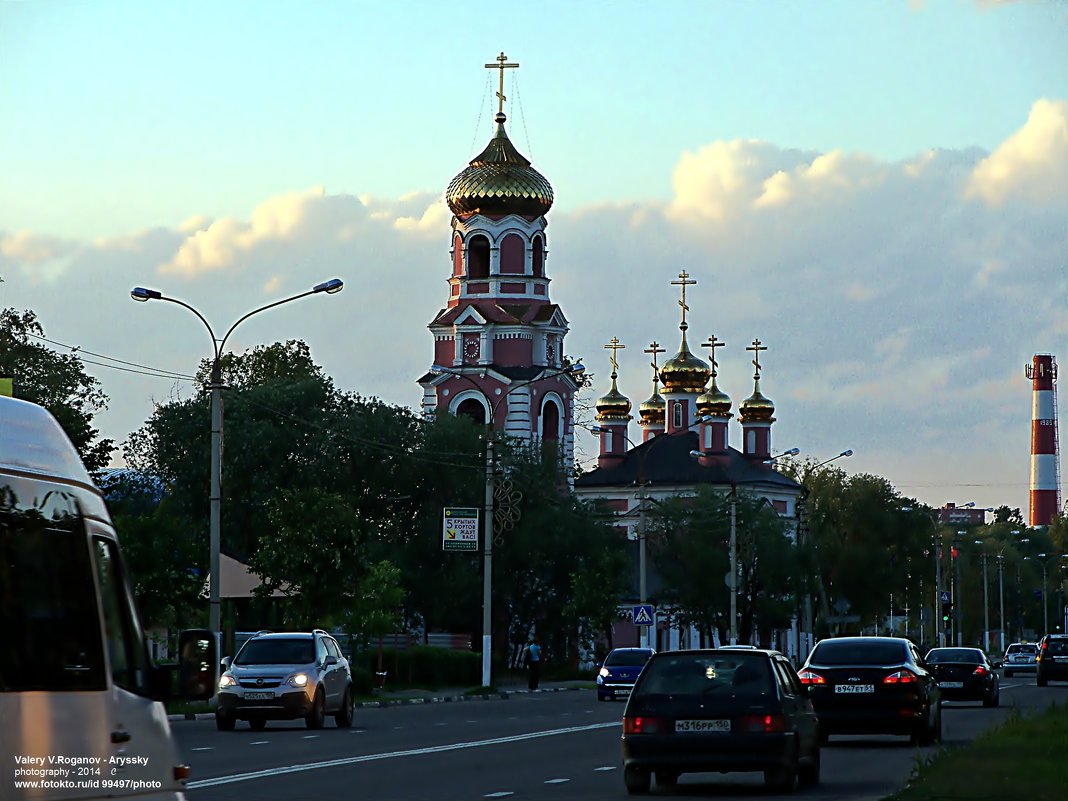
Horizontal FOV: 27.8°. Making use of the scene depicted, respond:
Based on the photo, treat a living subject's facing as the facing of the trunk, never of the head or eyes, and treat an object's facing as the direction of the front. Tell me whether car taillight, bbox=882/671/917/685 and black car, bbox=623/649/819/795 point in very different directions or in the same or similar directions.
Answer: very different directions

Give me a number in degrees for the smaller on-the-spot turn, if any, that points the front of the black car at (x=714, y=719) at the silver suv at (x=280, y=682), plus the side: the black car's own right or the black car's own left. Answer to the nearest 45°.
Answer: approximately 45° to the black car's own left

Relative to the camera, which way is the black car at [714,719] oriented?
away from the camera

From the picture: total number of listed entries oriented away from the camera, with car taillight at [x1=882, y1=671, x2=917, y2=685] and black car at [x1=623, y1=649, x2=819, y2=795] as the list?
1

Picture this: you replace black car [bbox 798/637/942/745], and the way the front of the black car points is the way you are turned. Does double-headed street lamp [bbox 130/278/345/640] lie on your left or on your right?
on your left

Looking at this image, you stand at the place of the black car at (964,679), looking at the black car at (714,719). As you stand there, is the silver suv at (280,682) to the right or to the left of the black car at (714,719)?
right

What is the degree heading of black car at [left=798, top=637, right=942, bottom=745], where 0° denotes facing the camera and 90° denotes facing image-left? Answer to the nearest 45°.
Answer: approximately 180°

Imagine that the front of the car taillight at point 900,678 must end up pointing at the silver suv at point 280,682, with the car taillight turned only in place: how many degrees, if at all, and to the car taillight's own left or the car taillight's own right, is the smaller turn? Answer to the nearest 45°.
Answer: approximately 90° to the car taillight's own left

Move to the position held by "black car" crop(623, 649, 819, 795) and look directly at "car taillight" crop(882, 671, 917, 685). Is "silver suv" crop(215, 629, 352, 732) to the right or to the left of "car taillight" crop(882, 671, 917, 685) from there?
left

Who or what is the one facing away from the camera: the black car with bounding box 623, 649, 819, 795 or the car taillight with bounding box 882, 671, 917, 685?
the black car

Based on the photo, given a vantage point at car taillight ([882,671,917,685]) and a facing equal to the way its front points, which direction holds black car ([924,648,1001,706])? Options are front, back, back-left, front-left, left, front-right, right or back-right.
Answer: back
